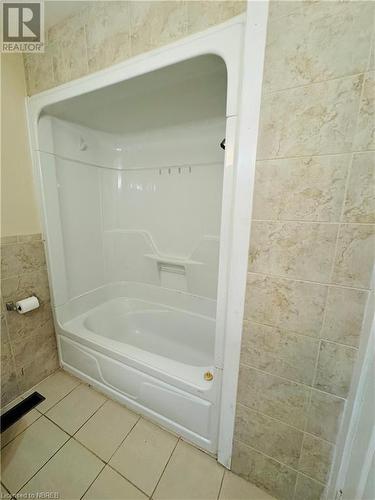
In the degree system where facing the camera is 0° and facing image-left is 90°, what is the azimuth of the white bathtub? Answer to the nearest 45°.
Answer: approximately 45°

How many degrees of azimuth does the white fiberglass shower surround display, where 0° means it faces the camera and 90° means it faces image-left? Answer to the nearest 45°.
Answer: approximately 45°

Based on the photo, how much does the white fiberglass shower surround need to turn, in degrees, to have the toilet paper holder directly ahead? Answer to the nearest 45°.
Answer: approximately 45° to its right

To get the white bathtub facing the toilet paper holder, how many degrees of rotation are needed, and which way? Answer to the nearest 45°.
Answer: approximately 45° to its right
